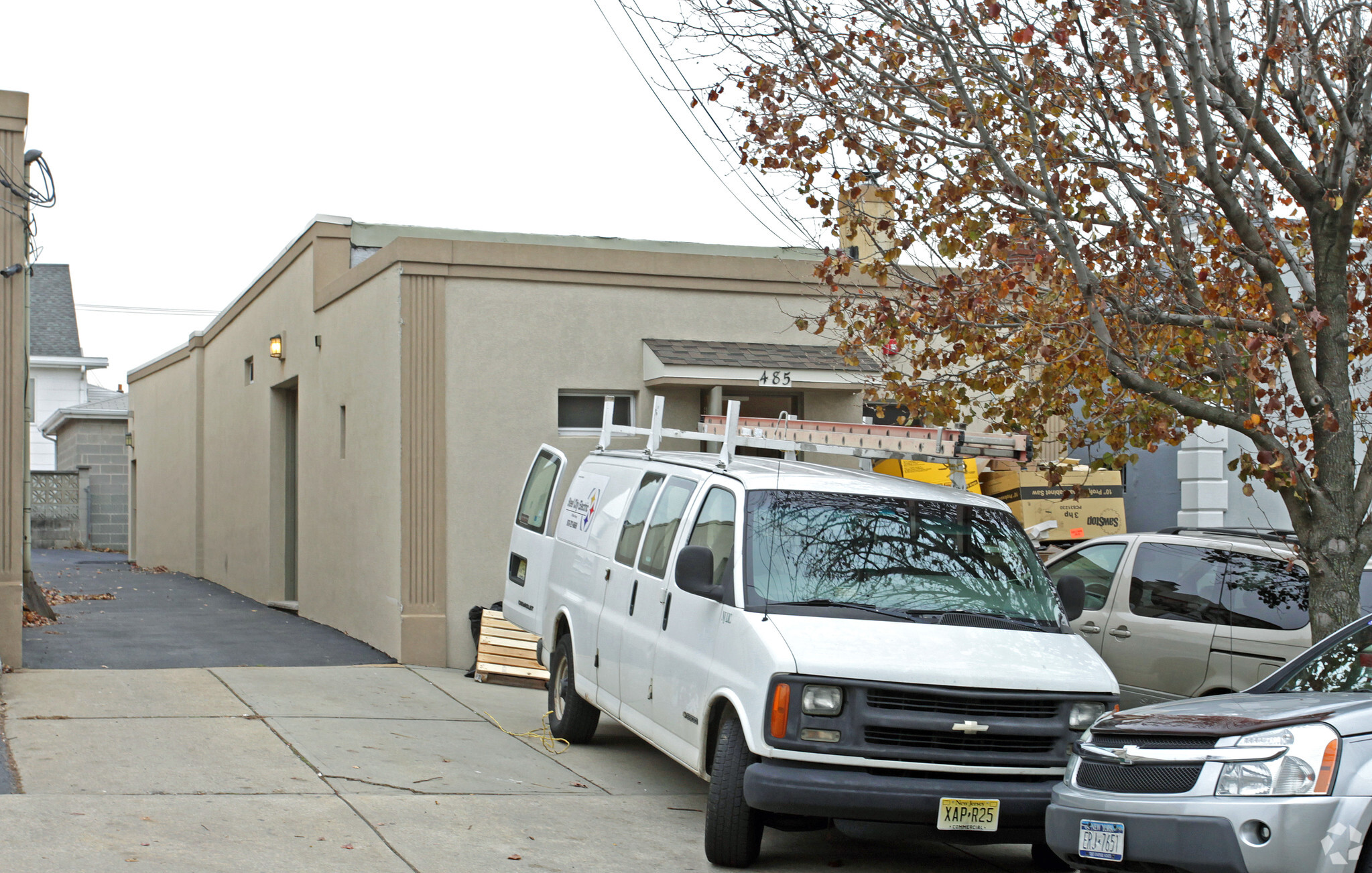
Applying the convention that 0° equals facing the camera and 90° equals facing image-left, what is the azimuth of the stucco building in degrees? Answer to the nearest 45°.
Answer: approximately 0°

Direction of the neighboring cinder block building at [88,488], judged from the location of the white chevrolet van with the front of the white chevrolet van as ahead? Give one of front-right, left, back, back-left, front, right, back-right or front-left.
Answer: back

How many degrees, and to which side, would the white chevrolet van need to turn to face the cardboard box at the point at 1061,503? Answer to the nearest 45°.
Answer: approximately 135° to its left

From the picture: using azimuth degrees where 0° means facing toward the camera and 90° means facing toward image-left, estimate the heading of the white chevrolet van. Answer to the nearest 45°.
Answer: approximately 315°

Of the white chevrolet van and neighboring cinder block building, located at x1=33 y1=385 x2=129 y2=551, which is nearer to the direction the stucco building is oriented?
the white chevrolet van

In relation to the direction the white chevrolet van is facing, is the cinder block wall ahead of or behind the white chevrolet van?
behind

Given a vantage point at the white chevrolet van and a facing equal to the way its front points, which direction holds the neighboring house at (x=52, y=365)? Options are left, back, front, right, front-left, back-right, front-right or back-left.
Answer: back

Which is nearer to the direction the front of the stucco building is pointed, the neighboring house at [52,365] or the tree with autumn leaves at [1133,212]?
the tree with autumn leaves

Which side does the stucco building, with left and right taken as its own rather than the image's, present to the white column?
left

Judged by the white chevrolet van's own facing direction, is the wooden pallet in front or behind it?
behind
